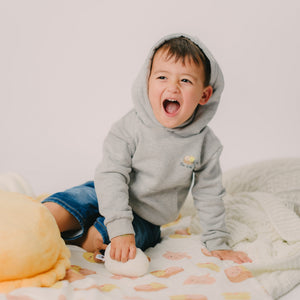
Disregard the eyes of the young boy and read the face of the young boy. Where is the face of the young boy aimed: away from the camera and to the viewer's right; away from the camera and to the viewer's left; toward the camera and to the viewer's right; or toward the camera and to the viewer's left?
toward the camera and to the viewer's left

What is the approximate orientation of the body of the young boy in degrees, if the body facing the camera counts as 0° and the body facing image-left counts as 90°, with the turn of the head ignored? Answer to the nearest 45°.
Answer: approximately 0°
